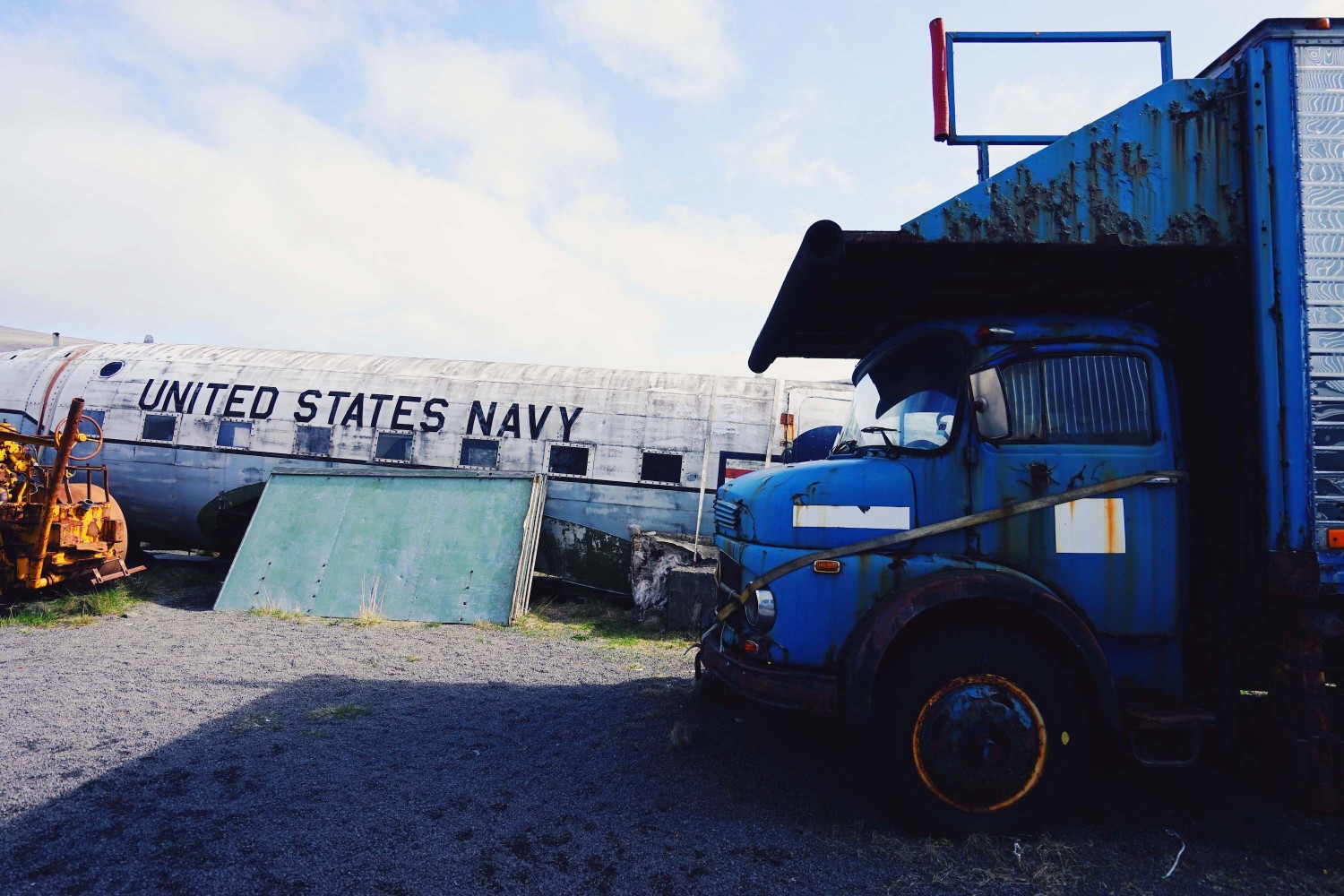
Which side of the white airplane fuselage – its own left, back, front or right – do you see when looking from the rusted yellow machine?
front

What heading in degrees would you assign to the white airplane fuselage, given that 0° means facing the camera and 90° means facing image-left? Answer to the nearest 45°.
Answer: approximately 90°

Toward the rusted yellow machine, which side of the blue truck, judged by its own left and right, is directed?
front

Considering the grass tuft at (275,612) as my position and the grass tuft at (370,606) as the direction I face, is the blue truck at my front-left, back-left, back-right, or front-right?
front-right

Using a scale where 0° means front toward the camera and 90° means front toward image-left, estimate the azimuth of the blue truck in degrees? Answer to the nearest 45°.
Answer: approximately 90°

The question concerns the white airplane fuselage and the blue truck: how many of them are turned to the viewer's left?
2

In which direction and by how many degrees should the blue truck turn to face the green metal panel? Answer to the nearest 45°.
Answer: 0° — it already faces it

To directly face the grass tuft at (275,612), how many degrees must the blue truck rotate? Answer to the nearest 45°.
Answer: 0° — it already faces it
